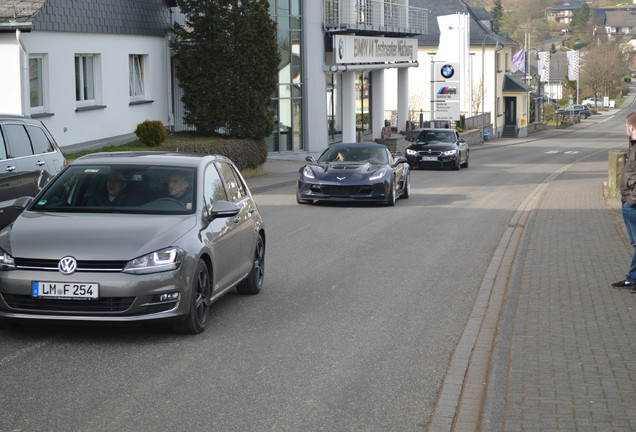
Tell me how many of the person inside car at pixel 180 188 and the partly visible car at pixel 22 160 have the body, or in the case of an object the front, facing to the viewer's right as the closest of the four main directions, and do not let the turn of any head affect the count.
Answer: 0

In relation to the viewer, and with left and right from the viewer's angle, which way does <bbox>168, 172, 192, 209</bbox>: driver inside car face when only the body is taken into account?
facing the viewer and to the left of the viewer

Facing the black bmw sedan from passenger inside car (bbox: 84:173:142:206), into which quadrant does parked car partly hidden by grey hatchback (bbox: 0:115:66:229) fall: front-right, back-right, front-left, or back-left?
front-left

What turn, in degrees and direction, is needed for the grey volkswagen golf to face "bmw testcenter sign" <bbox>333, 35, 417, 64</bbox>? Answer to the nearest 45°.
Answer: approximately 135° to its right

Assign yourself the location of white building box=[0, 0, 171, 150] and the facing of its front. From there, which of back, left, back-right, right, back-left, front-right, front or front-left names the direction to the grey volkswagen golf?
front-right

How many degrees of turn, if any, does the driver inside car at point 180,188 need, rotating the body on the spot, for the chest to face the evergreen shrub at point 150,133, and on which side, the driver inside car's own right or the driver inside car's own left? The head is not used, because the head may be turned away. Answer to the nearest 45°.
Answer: approximately 135° to the driver inside car's own right

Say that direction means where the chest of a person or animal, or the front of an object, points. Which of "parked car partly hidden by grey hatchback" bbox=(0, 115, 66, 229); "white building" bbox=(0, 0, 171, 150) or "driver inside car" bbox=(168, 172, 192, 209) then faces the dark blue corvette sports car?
the white building

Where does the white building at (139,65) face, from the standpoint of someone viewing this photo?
facing the viewer and to the right of the viewer

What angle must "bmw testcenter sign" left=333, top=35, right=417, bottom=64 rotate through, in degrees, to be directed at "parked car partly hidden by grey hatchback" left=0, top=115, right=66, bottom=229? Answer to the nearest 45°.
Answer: approximately 45° to its right

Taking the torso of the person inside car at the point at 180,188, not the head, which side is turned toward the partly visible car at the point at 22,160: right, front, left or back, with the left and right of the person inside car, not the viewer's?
right

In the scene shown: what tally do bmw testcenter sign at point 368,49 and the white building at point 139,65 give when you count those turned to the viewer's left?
0

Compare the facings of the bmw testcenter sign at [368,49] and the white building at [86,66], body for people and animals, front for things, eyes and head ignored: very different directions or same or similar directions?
same or similar directions

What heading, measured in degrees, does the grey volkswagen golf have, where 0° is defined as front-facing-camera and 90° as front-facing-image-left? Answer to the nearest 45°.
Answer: approximately 45°

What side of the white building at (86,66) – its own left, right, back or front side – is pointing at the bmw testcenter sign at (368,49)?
left

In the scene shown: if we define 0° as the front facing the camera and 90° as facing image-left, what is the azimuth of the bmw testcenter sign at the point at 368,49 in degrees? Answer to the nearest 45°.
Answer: approximately 315°
